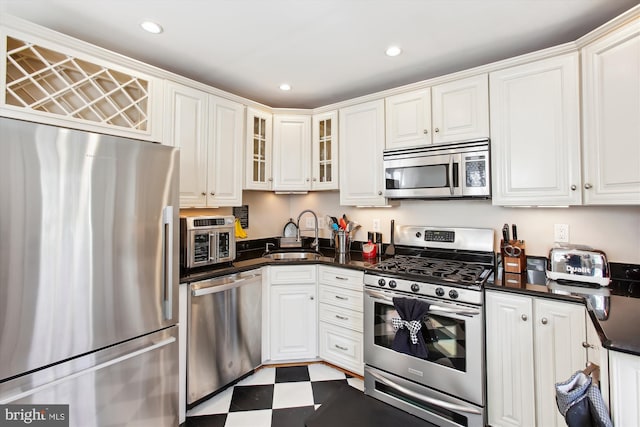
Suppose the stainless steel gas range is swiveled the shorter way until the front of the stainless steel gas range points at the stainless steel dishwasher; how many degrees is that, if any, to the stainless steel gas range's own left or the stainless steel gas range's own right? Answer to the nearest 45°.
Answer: approximately 45° to the stainless steel gas range's own right

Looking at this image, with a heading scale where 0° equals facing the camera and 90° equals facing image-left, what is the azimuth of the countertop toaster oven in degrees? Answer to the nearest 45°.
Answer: approximately 315°

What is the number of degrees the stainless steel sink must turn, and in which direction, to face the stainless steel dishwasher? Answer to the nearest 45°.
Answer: approximately 45° to its right

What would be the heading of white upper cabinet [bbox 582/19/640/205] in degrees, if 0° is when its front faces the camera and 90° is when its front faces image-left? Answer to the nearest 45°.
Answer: approximately 45°

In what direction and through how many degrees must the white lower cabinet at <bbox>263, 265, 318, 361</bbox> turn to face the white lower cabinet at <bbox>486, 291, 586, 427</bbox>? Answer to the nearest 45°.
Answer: approximately 45° to its left

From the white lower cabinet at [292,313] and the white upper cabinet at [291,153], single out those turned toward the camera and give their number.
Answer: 2

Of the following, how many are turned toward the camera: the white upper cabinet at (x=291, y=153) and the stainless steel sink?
2

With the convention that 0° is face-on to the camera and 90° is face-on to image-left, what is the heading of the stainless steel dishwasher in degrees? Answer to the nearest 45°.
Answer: approximately 315°
